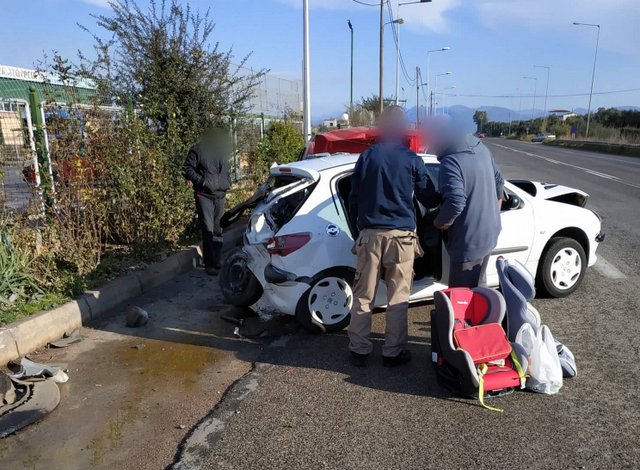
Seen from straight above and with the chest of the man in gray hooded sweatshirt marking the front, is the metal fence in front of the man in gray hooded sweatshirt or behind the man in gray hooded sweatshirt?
in front

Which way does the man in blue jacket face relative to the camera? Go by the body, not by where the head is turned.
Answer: away from the camera

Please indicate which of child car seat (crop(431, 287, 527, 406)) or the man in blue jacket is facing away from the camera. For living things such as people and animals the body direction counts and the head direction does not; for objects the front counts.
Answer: the man in blue jacket

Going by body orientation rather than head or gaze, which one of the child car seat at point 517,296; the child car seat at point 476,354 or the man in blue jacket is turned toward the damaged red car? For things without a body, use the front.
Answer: the man in blue jacket

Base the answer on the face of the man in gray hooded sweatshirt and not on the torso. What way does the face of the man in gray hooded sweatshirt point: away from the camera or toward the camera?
away from the camera

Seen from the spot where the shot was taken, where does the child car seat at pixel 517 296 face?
facing to the right of the viewer

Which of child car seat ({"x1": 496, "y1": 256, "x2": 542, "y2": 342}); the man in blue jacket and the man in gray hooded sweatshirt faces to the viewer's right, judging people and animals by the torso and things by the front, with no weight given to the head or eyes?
the child car seat

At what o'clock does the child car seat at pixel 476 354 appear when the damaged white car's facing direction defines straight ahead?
The child car seat is roughly at 3 o'clock from the damaged white car.

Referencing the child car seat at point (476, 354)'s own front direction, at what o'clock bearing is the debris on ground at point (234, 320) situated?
The debris on ground is roughly at 5 o'clock from the child car seat.

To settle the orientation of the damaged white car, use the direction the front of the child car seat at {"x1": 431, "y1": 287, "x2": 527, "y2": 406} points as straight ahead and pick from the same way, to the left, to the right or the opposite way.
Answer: to the left

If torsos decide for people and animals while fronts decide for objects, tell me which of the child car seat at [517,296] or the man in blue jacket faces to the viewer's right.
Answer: the child car seat

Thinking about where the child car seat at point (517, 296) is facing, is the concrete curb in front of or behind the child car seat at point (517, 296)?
behind

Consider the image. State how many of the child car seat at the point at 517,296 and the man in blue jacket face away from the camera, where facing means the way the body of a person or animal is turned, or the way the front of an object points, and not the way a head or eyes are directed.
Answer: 1

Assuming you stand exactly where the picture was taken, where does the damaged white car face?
facing away from the viewer and to the right of the viewer
